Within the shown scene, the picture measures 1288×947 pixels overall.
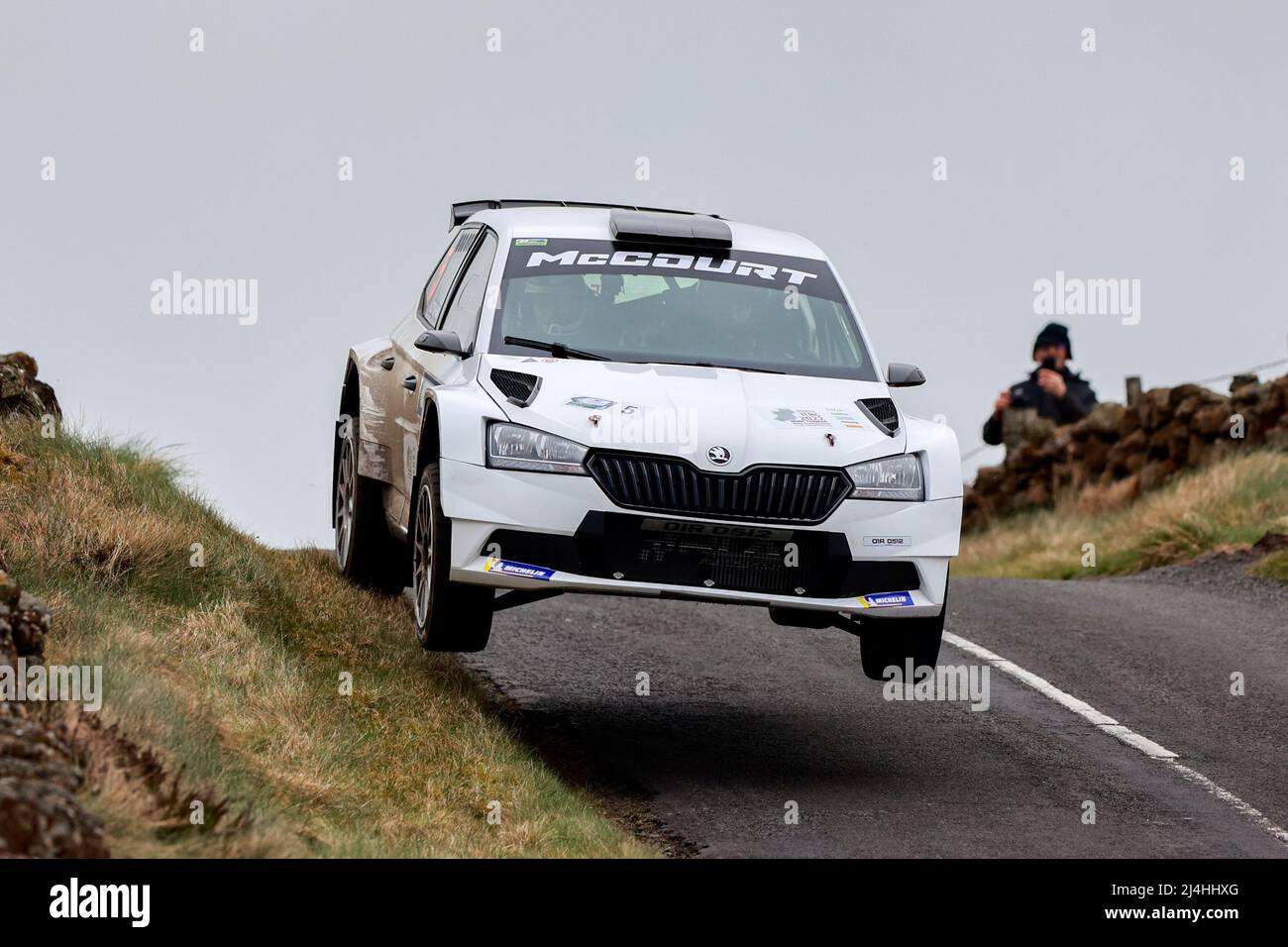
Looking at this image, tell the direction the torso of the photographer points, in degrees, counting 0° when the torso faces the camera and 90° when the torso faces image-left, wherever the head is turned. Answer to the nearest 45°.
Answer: approximately 0°

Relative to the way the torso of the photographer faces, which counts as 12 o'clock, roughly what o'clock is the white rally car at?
The white rally car is roughly at 12 o'clock from the photographer.
